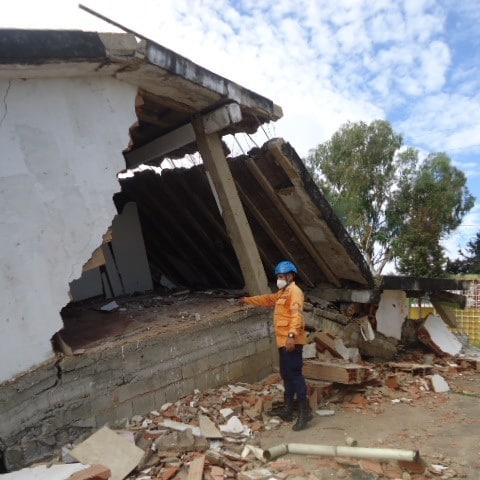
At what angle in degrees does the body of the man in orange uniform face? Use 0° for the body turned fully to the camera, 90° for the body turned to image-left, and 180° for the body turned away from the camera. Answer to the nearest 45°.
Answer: approximately 45°

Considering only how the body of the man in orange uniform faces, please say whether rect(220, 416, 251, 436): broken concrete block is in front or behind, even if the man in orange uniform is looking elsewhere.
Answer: in front

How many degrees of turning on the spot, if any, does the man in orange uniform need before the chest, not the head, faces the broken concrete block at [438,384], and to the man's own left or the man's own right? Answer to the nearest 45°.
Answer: approximately 180°

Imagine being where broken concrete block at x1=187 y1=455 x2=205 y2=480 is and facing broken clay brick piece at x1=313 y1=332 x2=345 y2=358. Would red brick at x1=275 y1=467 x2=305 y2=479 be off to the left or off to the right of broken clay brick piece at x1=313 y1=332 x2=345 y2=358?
right

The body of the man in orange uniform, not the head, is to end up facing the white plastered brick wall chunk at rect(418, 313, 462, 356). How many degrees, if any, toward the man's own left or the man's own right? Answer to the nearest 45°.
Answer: approximately 180°

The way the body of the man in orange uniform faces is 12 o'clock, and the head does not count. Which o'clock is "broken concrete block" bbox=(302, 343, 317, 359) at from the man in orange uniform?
The broken concrete block is roughly at 5 o'clock from the man in orange uniform.

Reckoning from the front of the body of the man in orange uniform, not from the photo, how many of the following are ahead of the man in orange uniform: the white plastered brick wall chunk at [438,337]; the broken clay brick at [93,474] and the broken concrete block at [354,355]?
1

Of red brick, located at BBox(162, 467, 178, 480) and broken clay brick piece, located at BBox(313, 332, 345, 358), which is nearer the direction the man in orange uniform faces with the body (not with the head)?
the red brick

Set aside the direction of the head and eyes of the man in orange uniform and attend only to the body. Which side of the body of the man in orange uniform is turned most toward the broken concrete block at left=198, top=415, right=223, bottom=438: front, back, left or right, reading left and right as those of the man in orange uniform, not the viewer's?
front

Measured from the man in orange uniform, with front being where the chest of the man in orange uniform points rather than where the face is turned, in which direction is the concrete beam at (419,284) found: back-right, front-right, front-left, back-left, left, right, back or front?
back

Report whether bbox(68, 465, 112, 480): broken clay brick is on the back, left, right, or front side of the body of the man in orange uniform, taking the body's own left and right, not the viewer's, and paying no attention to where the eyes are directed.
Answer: front

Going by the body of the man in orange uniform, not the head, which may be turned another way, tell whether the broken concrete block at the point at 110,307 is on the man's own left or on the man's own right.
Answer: on the man's own right

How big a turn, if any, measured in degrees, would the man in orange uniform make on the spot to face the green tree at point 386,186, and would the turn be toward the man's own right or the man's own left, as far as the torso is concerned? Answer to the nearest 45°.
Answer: approximately 135° to the man's own right

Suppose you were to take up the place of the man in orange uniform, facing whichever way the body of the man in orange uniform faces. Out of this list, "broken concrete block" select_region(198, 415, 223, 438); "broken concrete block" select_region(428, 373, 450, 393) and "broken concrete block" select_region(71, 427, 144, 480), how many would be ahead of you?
2

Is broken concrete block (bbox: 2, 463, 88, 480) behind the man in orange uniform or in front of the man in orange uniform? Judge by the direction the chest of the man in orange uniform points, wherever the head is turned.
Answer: in front

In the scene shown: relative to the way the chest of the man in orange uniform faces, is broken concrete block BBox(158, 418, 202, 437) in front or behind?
in front

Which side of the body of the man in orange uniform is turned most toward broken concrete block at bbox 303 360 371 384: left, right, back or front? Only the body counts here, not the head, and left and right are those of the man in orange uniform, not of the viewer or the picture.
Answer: back
